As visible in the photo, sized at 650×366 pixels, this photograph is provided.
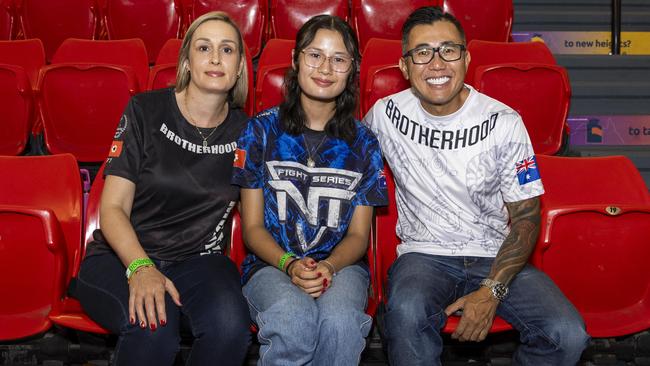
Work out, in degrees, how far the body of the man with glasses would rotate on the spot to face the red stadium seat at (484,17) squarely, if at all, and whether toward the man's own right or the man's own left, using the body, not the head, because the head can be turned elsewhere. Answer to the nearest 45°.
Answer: approximately 180°

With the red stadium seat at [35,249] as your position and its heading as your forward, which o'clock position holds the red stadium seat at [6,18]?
the red stadium seat at [6,18] is roughly at 6 o'clock from the red stadium seat at [35,249].

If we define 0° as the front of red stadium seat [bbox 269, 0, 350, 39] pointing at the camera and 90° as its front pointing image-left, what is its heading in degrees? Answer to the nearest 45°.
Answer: approximately 0°

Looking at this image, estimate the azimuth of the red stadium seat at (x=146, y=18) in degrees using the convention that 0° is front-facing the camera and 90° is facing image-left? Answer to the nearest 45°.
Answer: approximately 0°

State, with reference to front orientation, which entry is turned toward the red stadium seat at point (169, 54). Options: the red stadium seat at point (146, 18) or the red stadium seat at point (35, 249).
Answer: the red stadium seat at point (146, 18)

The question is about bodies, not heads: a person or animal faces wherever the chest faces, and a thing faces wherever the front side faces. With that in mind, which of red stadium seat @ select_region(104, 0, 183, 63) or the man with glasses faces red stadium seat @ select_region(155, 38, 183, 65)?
red stadium seat @ select_region(104, 0, 183, 63)

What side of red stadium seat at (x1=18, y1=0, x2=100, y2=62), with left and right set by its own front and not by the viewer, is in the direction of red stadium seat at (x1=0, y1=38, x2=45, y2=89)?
front

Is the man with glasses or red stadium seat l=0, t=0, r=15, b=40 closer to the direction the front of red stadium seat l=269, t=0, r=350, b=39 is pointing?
the man with glasses
